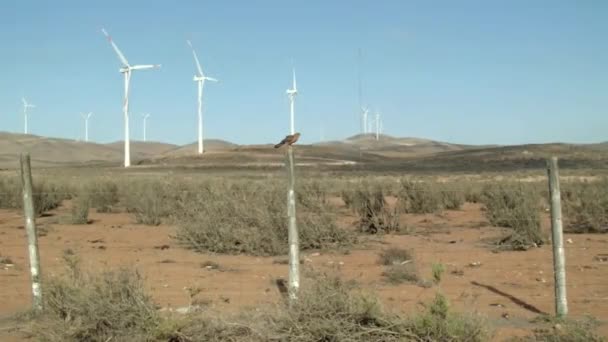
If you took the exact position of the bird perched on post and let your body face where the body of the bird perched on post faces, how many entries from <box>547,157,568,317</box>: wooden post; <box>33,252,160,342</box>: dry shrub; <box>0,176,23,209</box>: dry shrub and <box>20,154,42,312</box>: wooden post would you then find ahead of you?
1

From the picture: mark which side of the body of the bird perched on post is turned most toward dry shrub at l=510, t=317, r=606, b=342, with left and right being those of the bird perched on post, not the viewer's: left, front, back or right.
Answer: front

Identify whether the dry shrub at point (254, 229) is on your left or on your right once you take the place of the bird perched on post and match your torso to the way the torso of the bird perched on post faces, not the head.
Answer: on your left

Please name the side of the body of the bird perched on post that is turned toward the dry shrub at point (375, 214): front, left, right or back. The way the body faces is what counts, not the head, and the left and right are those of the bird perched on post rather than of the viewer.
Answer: left

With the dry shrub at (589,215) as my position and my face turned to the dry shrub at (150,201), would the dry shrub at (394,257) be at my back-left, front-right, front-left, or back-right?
front-left

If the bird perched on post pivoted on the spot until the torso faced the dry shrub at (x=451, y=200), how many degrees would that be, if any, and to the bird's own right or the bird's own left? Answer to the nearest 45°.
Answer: approximately 90° to the bird's own left

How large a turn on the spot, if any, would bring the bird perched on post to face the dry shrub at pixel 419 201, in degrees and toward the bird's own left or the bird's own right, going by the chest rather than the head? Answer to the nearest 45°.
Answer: approximately 90° to the bird's own left

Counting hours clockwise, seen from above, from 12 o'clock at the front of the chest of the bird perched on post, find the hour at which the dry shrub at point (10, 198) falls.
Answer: The dry shrub is roughly at 8 o'clock from the bird perched on post.

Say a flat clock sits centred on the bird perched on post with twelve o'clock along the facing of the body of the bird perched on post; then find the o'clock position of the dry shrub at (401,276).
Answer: The dry shrub is roughly at 10 o'clock from the bird perched on post.

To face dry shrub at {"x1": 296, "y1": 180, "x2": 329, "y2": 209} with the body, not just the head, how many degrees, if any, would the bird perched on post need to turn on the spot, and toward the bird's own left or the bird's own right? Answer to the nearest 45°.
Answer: approximately 90° to the bird's own left

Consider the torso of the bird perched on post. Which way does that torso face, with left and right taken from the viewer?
facing to the right of the viewer

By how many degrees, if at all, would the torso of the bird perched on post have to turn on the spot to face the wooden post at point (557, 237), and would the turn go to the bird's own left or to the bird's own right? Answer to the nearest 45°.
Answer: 0° — it already faces it

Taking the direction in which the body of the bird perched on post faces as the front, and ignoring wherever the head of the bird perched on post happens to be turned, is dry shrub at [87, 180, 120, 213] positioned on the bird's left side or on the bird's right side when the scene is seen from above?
on the bird's left side

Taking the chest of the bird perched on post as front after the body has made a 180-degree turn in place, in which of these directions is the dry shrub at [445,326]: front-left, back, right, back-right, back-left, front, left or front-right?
back-left

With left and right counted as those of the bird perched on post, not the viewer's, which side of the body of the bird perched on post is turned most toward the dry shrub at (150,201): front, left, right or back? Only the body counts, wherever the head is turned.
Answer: left

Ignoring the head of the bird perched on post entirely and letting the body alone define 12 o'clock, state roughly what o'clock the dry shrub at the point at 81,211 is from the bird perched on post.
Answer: The dry shrub is roughly at 8 o'clock from the bird perched on post.
